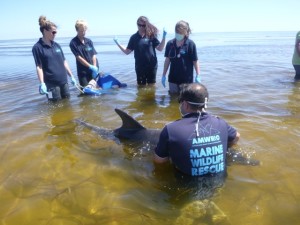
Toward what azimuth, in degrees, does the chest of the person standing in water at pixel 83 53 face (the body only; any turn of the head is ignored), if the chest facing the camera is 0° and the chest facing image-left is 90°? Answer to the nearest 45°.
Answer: approximately 315°

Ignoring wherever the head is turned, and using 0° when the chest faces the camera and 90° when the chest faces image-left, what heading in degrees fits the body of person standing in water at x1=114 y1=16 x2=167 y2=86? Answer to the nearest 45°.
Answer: approximately 0°

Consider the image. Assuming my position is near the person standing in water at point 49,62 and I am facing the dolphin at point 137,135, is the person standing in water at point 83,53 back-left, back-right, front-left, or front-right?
back-left

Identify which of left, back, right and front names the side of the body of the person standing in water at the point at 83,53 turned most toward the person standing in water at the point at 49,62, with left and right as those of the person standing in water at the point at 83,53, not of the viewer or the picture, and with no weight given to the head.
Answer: right

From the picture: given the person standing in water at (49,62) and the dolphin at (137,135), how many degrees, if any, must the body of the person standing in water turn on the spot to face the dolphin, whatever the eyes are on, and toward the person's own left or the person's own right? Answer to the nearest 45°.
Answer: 0° — they already face it

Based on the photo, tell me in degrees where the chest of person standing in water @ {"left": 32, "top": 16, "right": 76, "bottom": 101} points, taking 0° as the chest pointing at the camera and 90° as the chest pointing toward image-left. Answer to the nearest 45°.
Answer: approximately 315°

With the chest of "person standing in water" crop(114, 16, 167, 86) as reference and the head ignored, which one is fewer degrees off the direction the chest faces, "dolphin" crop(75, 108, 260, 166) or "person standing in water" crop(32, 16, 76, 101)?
the dolphin

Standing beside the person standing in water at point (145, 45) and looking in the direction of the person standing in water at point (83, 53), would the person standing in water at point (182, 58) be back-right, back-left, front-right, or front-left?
back-left

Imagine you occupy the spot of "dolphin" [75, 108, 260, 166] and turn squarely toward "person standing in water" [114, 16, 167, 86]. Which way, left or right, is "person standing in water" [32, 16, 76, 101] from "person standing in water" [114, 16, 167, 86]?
left

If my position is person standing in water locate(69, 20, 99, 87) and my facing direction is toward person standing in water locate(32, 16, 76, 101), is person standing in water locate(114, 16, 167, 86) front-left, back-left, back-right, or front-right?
back-left

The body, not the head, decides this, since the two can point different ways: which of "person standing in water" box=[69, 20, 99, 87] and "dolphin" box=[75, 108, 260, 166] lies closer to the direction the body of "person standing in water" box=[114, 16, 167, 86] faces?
the dolphin
